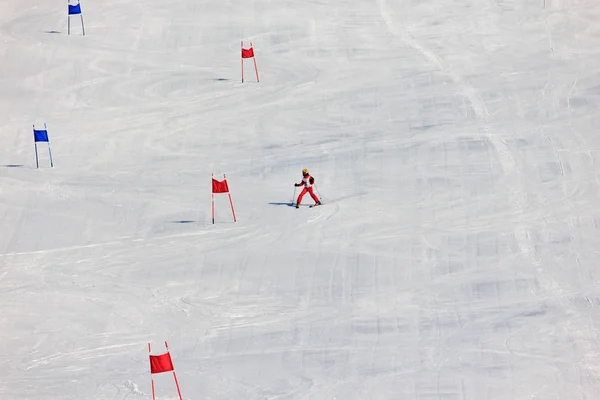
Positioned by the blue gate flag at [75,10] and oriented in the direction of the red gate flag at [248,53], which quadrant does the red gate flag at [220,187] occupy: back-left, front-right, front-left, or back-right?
front-right

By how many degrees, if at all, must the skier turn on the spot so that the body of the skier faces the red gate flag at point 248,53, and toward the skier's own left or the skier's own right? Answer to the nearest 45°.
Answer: approximately 135° to the skier's own right

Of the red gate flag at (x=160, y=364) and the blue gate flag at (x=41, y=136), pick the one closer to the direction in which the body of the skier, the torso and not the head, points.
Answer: the red gate flag

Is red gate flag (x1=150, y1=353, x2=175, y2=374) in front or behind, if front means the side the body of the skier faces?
in front

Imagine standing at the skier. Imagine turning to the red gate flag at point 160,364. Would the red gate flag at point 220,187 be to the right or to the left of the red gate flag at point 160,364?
right

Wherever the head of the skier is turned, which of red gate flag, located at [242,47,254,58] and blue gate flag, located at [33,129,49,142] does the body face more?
the blue gate flag

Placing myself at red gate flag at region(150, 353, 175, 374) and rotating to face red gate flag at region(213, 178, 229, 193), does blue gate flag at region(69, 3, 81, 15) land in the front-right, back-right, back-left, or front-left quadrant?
front-left

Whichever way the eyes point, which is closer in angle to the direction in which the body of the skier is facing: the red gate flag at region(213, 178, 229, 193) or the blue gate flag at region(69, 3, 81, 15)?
the red gate flag

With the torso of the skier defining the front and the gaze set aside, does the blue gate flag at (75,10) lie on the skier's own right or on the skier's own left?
on the skier's own right

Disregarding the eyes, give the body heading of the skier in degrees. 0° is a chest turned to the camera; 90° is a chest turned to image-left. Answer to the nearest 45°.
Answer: approximately 45°
